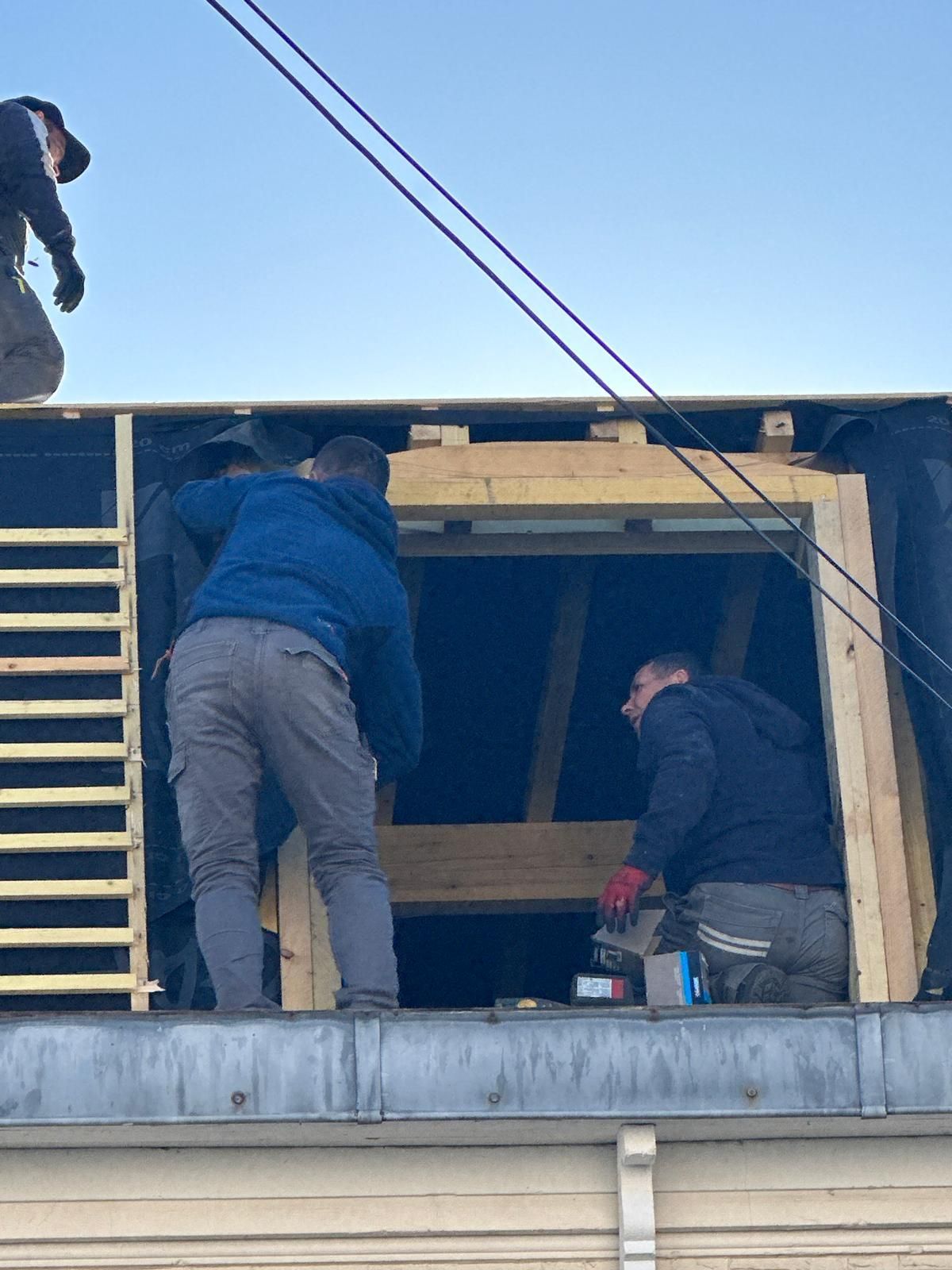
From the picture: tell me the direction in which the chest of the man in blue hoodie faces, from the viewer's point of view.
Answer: away from the camera

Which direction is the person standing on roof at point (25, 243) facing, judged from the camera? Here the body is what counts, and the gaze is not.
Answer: to the viewer's right

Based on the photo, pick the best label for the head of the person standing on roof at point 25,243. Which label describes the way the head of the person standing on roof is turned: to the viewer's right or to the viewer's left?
to the viewer's right

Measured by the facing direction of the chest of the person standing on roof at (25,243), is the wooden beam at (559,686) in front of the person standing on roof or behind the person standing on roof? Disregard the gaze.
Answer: in front

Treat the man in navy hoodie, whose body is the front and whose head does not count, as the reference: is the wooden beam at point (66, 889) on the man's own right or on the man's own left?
on the man's own left

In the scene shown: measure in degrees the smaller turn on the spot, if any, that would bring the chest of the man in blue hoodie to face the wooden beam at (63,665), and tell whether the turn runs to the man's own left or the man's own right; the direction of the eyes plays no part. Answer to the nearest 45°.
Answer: approximately 45° to the man's own left

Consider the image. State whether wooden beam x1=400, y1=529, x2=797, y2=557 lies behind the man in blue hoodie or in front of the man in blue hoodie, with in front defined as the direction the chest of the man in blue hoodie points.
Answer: in front

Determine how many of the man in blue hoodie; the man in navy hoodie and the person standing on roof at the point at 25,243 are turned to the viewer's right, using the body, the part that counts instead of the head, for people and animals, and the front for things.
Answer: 1

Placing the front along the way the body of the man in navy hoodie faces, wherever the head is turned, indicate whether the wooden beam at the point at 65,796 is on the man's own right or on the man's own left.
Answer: on the man's own left

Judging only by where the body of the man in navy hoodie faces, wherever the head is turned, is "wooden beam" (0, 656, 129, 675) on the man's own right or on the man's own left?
on the man's own left

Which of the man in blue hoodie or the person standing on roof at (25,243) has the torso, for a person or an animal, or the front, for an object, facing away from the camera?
the man in blue hoodie

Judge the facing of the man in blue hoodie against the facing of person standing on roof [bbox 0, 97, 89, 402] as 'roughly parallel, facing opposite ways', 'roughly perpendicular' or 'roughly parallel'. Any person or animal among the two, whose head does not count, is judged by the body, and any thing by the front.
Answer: roughly perpendicular

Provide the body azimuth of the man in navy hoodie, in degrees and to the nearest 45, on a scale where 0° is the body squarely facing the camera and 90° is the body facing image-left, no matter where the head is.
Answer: approximately 135°
